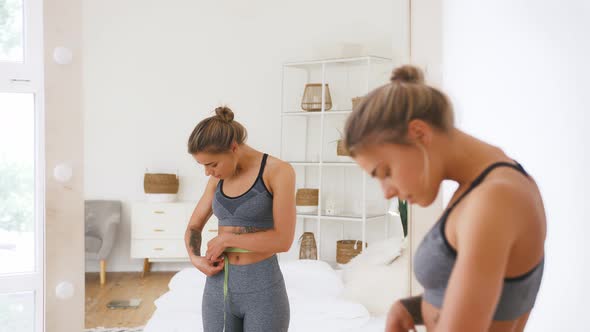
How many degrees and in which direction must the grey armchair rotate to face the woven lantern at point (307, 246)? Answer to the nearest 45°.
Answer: approximately 90° to its left

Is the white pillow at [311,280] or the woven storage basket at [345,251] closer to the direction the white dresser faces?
the white pillow

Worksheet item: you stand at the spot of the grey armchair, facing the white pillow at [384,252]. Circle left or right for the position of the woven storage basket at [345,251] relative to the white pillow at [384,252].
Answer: left
